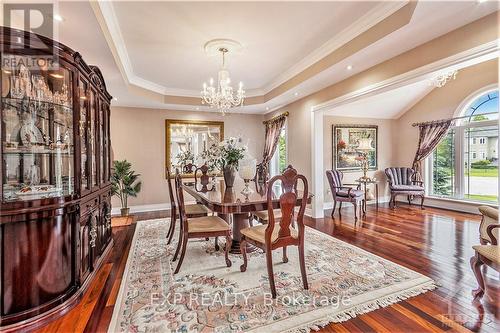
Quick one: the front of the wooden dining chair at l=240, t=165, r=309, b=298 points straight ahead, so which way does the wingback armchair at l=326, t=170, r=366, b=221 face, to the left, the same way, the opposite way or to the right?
the opposite way

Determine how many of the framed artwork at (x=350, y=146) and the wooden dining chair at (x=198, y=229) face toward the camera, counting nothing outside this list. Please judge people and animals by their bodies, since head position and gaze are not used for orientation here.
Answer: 1

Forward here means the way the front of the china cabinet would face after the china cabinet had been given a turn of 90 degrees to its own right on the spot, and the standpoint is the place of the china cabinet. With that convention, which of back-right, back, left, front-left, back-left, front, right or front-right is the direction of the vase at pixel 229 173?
left

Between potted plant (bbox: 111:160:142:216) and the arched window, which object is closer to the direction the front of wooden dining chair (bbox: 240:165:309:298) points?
the potted plant

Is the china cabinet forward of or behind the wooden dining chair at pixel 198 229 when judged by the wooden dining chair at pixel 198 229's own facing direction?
behind

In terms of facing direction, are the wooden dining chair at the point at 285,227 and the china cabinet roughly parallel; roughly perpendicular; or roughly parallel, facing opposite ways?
roughly perpendicular

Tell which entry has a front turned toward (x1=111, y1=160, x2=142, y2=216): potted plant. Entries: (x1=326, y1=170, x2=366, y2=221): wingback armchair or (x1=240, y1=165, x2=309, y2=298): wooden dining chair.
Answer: the wooden dining chair

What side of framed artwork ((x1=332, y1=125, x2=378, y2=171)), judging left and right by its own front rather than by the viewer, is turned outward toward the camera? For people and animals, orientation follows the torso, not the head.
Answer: front

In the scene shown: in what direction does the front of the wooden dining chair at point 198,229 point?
to the viewer's right

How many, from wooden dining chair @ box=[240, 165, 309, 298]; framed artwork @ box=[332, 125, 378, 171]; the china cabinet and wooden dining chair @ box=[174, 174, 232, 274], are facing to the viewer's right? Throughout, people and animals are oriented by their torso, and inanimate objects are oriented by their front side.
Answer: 2

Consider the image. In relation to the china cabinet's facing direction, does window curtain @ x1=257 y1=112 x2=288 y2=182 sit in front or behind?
in front

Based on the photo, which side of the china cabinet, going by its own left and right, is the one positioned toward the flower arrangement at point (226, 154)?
front

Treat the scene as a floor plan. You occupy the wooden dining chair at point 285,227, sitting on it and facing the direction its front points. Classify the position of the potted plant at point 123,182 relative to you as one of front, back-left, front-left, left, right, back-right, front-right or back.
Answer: front

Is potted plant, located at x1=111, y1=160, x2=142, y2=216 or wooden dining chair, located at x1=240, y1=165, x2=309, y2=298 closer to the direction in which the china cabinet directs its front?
the wooden dining chair

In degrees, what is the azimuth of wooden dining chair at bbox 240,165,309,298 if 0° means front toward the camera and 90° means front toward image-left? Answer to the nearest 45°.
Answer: approximately 135°

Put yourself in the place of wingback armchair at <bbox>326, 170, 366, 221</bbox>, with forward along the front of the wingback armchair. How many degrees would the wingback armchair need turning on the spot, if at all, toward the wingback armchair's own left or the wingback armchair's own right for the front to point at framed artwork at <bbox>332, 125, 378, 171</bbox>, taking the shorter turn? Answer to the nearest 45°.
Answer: approximately 135° to the wingback armchair's own left

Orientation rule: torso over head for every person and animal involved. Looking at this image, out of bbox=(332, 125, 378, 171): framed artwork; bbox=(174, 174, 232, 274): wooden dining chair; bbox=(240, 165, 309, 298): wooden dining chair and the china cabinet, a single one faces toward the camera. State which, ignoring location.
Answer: the framed artwork
